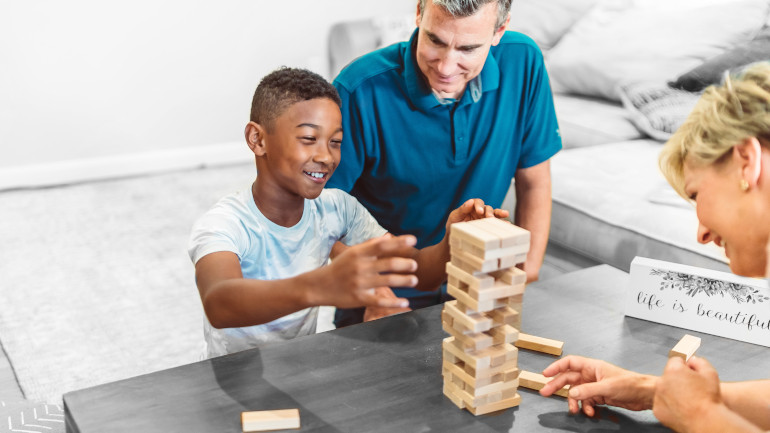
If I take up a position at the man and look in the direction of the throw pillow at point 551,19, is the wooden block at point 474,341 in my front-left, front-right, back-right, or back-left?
back-right

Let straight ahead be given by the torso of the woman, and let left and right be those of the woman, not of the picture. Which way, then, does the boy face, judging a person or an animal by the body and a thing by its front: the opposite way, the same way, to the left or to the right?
the opposite way

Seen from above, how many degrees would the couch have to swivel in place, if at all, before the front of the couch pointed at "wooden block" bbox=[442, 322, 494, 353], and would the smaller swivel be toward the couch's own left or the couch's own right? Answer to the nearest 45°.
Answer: approximately 45° to the couch's own left

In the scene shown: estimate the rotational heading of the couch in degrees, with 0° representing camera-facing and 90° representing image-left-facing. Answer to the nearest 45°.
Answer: approximately 45°

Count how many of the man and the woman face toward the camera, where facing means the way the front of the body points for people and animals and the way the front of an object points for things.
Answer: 1

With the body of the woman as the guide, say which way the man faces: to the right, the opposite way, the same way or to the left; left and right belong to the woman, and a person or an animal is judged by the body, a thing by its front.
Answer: to the left

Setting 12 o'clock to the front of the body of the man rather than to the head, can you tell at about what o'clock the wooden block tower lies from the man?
The wooden block tower is roughly at 12 o'clock from the man.

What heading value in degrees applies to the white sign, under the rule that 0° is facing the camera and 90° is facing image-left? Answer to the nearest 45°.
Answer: approximately 45°

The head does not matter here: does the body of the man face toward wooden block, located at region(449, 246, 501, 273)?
yes

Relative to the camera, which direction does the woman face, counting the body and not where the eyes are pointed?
to the viewer's left
